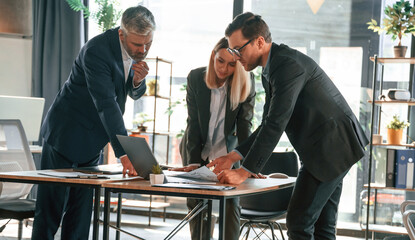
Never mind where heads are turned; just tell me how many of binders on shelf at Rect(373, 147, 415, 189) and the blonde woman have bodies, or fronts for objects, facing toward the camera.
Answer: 2

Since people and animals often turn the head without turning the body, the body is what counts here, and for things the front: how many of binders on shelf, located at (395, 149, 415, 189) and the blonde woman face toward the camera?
2

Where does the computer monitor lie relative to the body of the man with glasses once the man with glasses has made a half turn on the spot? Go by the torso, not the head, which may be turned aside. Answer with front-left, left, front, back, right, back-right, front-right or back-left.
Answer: back-left

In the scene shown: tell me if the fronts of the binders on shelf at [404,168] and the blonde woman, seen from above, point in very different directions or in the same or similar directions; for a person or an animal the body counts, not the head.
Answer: same or similar directions

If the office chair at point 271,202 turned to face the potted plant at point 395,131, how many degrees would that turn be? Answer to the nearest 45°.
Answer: approximately 180°

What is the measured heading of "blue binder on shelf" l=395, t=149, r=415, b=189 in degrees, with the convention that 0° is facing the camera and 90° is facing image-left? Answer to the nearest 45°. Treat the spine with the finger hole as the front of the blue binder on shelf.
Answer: approximately 0°

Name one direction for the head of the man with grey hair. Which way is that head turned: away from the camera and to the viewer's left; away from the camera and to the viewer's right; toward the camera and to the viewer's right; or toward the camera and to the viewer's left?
toward the camera and to the viewer's right

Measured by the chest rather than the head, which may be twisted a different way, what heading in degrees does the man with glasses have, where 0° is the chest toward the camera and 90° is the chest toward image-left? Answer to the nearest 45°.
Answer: approximately 90°

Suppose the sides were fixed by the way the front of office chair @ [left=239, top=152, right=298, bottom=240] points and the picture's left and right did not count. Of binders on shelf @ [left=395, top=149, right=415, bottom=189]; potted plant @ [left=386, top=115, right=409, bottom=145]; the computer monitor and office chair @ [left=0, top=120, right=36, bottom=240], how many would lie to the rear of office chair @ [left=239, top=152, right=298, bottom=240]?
2

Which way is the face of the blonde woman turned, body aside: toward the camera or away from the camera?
toward the camera

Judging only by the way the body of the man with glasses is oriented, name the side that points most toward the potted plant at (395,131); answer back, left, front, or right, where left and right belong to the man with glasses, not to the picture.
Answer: right

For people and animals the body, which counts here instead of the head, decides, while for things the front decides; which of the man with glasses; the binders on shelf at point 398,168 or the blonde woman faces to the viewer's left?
the man with glasses

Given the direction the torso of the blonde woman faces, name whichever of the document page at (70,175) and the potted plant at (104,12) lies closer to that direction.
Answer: the document page

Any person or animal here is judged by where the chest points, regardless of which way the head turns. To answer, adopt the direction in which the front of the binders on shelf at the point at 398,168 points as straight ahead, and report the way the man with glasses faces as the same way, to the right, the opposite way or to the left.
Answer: to the right
